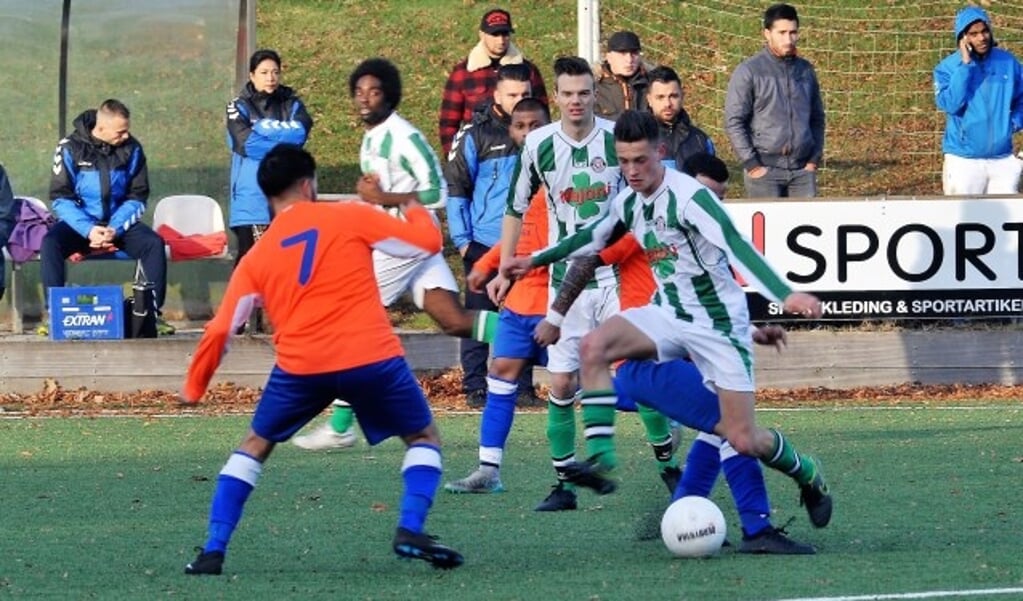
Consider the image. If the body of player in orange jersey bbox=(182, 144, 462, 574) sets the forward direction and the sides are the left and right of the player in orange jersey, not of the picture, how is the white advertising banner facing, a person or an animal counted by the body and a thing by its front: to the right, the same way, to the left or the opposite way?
the opposite way

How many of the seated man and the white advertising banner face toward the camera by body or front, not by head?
2

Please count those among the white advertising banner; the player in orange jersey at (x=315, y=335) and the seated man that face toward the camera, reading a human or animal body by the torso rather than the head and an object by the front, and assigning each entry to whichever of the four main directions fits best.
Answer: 2

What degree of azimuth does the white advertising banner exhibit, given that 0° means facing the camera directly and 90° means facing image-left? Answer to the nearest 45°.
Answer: approximately 0°

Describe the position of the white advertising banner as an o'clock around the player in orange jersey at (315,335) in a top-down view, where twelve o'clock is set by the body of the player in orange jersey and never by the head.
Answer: The white advertising banner is roughly at 1 o'clock from the player in orange jersey.

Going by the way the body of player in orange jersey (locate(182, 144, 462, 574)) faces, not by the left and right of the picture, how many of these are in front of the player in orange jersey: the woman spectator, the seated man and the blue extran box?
3

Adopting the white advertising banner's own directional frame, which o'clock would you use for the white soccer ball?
The white soccer ball is roughly at 12 o'clock from the white advertising banner.

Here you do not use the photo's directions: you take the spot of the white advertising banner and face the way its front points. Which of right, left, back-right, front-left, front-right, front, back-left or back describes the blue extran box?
right

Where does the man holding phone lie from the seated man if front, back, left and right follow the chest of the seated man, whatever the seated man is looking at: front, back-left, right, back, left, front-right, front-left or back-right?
left

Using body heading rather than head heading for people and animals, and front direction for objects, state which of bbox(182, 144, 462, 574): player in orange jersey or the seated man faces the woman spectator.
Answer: the player in orange jersey

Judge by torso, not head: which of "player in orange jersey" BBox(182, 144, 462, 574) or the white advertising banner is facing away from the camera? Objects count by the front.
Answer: the player in orange jersey

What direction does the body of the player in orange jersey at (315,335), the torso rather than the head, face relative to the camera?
away from the camera

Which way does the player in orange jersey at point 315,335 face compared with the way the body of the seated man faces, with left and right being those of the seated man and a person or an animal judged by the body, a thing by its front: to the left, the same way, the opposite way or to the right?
the opposite way

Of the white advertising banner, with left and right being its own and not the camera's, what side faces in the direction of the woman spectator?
right
